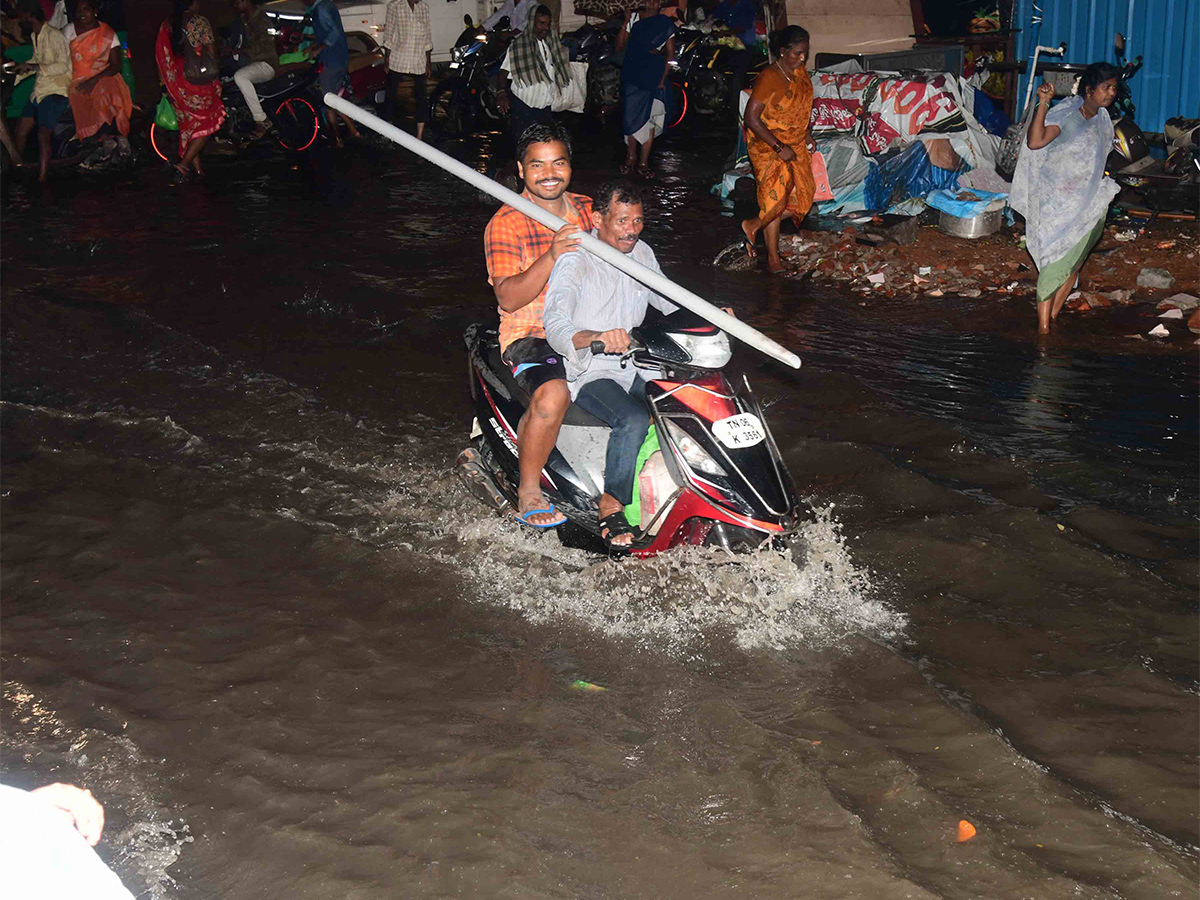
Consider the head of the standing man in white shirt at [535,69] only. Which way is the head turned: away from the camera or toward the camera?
toward the camera

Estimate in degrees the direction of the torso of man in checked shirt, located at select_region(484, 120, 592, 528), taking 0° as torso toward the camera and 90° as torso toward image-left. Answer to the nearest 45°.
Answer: approximately 315°

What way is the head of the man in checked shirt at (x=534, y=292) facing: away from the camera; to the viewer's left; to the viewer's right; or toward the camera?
toward the camera

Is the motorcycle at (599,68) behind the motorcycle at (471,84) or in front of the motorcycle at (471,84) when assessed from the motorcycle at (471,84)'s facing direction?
behind

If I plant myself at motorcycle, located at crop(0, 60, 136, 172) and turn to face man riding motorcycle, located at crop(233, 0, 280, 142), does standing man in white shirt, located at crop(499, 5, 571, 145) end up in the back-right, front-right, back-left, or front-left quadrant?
front-right

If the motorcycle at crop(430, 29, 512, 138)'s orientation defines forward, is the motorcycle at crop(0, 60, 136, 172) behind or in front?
in front

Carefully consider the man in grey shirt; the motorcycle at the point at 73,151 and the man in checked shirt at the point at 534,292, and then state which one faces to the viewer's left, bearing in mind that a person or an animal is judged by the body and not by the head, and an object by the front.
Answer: the motorcycle

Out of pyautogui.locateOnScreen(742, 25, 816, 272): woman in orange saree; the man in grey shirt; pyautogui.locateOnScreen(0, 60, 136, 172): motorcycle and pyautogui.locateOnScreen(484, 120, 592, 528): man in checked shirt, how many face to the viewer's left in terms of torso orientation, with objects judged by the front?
1
